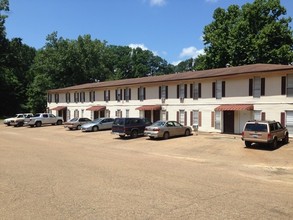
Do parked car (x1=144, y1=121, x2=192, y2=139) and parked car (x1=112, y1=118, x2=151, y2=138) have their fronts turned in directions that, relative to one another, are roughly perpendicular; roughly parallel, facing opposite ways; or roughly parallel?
roughly parallel

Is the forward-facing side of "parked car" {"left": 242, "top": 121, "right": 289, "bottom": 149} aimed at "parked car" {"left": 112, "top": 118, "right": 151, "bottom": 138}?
no

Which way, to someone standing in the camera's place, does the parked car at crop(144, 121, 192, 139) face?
facing away from the viewer and to the right of the viewer

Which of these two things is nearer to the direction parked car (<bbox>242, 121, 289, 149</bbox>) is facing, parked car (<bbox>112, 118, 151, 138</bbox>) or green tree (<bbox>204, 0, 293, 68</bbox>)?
the green tree

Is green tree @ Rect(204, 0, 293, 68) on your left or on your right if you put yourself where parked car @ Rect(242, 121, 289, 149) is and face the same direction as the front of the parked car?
on your left

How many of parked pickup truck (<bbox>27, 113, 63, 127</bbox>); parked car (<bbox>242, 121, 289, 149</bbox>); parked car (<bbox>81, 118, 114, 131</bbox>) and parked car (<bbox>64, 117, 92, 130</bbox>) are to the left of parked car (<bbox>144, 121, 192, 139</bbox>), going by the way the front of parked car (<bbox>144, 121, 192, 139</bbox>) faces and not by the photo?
3

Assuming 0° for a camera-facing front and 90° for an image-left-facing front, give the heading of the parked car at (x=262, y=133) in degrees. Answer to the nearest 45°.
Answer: approximately 225°

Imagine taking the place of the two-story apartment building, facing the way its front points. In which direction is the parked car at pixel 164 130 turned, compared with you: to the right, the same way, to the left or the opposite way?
the opposite way

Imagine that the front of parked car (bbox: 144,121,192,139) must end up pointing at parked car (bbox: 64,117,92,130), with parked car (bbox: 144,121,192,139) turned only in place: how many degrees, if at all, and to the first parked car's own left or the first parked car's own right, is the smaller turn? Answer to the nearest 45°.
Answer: approximately 90° to the first parked car's own left

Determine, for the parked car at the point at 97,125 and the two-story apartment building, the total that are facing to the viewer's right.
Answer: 0

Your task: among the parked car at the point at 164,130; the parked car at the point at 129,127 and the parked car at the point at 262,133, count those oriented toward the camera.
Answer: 0

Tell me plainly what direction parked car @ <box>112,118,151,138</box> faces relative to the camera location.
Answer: facing away from the viewer and to the right of the viewer
